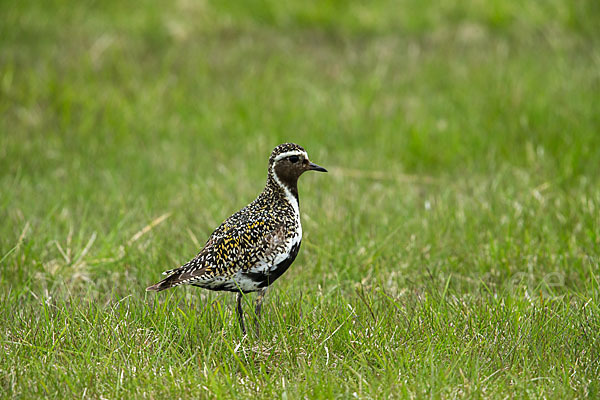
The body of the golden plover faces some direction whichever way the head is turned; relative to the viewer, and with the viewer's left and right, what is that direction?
facing to the right of the viewer
